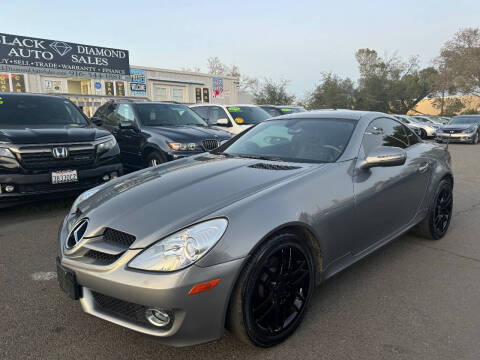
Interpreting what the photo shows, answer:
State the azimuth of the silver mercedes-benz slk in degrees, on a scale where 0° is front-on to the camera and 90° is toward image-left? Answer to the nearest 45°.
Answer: approximately 45°

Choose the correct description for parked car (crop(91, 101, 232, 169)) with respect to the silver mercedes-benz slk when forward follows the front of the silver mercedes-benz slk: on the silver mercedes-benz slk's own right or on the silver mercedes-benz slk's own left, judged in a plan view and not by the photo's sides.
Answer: on the silver mercedes-benz slk's own right

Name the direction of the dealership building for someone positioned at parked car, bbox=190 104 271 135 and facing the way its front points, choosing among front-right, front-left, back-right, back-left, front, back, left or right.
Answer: back
